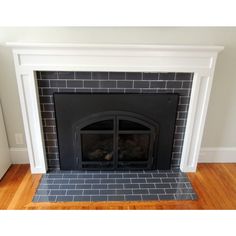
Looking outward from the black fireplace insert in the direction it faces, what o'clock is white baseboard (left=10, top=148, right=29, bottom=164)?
The white baseboard is roughly at 3 o'clock from the black fireplace insert.

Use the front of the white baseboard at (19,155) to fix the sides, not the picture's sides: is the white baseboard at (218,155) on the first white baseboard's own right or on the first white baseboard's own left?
on the first white baseboard's own left

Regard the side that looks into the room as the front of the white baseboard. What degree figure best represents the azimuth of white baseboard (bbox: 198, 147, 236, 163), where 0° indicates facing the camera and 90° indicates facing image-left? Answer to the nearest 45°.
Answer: approximately 0°

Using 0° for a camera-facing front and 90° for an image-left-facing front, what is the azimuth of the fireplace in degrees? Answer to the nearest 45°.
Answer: approximately 0°

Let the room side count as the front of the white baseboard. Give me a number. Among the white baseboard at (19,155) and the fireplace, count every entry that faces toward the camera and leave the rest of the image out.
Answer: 2

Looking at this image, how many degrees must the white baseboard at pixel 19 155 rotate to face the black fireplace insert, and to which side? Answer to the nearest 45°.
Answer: approximately 45° to its left
